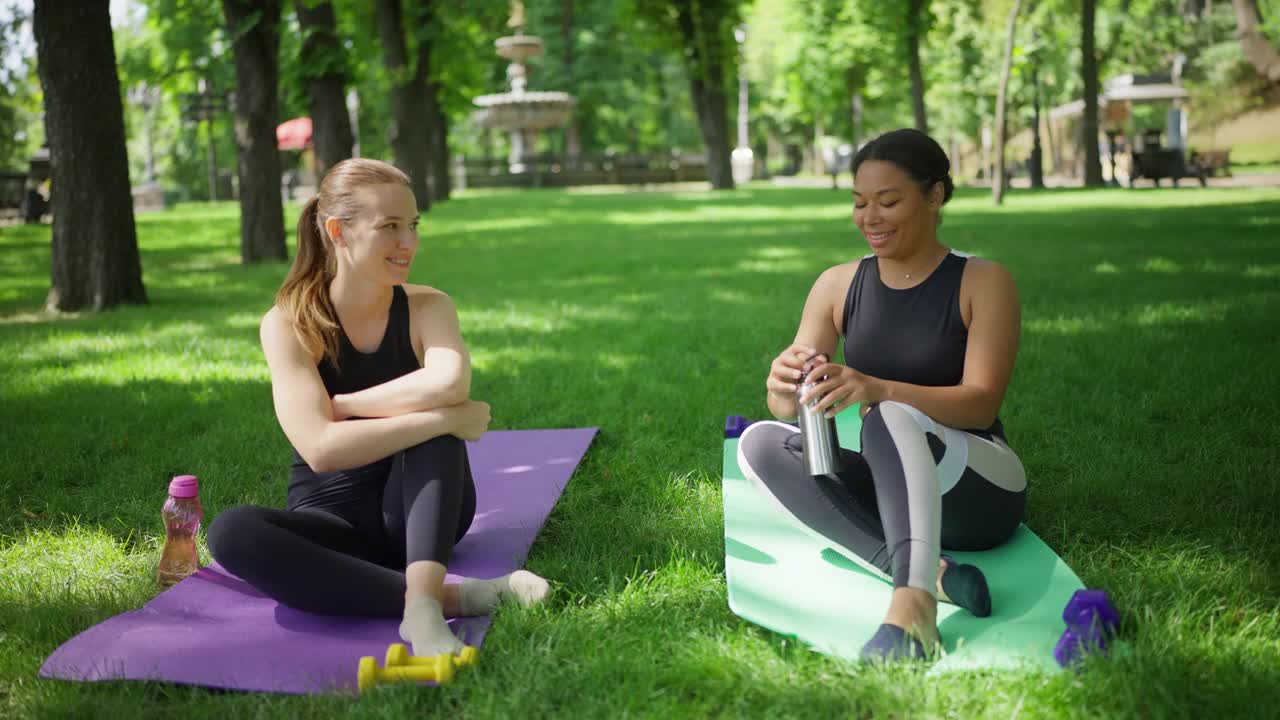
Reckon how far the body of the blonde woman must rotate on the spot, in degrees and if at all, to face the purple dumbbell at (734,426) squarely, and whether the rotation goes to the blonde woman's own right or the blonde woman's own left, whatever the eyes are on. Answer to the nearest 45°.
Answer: approximately 90° to the blonde woman's own left

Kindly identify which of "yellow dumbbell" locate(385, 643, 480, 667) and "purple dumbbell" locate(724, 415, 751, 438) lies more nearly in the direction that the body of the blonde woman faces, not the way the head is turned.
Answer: the yellow dumbbell

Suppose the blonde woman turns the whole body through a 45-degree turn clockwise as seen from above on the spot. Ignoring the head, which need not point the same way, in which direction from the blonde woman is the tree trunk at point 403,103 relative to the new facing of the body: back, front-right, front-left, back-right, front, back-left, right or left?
back

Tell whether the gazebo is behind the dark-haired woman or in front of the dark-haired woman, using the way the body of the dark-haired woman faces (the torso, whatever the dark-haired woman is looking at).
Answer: behind

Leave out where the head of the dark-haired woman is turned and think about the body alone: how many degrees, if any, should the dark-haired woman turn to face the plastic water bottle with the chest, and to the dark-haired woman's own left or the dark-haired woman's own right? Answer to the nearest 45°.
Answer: approximately 45° to the dark-haired woman's own right

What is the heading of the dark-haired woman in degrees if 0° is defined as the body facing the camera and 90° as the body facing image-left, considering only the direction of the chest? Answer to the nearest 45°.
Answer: approximately 45°

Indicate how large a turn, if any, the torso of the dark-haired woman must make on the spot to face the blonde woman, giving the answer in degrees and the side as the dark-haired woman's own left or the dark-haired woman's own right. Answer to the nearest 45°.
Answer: approximately 45° to the dark-haired woman's own right

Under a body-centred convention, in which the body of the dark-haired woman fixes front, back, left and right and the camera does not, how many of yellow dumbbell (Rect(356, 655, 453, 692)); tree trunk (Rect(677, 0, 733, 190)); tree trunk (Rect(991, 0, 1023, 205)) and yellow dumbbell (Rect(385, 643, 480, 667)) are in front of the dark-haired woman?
2

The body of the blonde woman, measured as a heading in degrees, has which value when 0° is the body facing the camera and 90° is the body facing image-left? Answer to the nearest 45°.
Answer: approximately 315°

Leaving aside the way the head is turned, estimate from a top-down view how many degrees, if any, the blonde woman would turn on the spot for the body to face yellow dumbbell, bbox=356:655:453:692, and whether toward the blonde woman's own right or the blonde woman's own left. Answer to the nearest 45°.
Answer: approximately 45° to the blonde woman's own right

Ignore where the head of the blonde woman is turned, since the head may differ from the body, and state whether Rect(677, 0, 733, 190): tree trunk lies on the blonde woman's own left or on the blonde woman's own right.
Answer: on the blonde woman's own left
